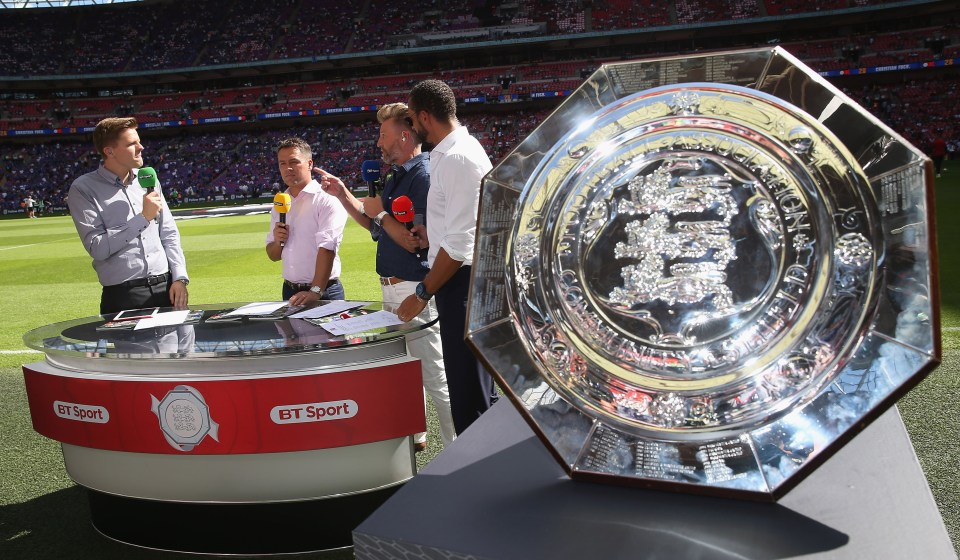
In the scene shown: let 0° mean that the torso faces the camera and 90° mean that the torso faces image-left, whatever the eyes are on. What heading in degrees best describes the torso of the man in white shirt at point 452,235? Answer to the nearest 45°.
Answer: approximately 90°

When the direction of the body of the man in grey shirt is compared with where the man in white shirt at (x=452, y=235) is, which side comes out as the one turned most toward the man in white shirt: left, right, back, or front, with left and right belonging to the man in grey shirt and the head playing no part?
front

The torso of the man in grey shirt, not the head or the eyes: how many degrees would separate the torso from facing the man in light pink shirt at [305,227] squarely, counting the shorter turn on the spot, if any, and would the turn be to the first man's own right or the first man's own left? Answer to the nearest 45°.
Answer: approximately 45° to the first man's own left

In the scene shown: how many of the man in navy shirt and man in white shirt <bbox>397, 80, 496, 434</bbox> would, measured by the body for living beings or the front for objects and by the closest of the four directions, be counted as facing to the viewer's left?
2

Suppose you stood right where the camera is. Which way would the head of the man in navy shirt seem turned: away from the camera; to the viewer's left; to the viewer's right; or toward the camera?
to the viewer's left

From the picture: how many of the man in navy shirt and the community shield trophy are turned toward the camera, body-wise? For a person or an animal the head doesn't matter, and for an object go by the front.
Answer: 1

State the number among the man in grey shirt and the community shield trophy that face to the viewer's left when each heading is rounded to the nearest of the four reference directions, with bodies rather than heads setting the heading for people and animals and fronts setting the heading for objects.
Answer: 0

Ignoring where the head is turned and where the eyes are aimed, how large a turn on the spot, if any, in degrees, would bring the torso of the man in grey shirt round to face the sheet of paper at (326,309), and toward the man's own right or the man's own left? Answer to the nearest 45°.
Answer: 0° — they already face it

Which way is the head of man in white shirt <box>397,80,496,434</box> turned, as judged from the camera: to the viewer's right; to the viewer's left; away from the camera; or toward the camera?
to the viewer's left

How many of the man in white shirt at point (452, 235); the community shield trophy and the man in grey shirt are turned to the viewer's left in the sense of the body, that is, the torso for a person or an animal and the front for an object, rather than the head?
1

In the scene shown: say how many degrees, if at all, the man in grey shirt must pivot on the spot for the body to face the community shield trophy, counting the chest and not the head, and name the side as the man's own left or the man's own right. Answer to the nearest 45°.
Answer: approximately 45° to the man's own right

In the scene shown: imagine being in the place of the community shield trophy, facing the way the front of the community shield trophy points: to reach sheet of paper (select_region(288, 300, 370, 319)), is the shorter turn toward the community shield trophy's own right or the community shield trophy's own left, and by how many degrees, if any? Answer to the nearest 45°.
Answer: approximately 135° to the community shield trophy's own right

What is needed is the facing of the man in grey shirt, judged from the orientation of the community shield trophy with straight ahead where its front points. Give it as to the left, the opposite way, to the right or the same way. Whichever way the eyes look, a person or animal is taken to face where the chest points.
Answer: to the left

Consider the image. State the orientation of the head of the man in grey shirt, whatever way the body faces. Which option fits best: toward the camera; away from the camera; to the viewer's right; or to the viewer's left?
to the viewer's right
